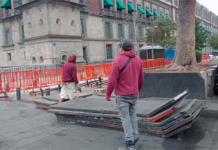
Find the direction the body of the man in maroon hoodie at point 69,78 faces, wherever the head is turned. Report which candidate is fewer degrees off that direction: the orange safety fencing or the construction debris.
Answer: the orange safety fencing

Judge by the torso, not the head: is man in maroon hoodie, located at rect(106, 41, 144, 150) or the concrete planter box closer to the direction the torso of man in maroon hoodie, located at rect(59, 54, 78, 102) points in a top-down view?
the concrete planter box

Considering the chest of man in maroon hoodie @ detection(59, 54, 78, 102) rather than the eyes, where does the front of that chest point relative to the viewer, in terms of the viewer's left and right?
facing away from the viewer and to the right of the viewer

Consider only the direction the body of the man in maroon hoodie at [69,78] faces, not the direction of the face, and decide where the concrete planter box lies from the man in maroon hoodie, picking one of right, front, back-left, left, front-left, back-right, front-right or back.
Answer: front-right

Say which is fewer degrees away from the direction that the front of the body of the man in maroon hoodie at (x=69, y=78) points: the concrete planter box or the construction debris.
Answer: the concrete planter box
